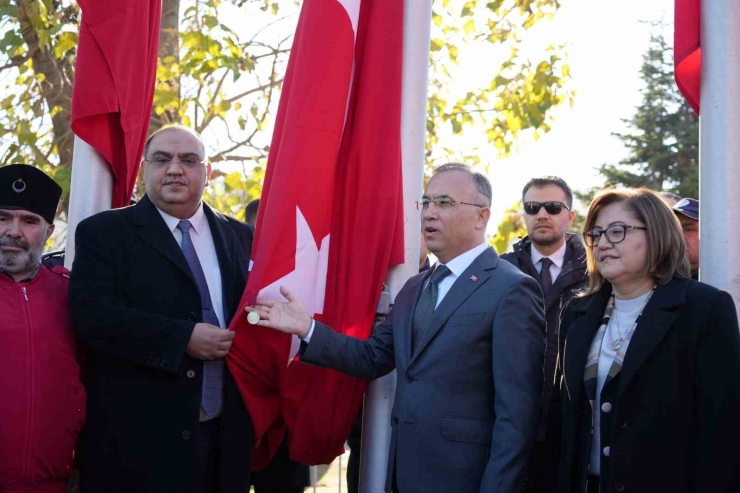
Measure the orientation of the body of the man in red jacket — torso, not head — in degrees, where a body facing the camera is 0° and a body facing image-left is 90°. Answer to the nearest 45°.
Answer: approximately 0°

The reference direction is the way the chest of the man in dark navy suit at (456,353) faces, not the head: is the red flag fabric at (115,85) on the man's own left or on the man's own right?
on the man's own right

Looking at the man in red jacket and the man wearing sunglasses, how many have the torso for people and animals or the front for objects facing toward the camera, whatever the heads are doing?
2

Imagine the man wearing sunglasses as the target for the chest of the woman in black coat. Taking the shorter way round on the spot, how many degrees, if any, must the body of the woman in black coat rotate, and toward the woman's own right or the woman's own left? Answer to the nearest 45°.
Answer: approximately 135° to the woman's own right

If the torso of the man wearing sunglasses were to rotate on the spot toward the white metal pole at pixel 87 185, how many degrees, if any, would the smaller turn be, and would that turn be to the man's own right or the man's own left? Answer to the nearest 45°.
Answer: approximately 45° to the man's own right

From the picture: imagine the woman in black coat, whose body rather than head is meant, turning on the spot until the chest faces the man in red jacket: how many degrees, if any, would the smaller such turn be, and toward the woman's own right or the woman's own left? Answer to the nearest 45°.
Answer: approximately 45° to the woman's own right

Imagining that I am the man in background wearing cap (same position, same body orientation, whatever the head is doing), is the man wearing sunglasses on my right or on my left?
on my right

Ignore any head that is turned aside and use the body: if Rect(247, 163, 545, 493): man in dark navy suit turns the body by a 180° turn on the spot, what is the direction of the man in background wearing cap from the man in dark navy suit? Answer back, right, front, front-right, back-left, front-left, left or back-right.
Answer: front

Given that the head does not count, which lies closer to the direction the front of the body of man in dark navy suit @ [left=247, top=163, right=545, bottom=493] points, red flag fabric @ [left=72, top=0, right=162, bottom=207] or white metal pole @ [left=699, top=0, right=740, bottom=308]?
the red flag fabric

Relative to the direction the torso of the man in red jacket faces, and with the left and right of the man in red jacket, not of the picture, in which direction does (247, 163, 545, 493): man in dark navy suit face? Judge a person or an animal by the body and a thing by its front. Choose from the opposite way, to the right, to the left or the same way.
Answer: to the right

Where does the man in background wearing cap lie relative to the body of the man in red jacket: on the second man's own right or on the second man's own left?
on the second man's own left

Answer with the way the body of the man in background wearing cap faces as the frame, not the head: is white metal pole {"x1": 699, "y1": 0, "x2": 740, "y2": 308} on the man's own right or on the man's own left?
on the man's own left

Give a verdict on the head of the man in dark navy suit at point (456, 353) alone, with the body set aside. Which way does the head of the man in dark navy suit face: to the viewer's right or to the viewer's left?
to the viewer's left
